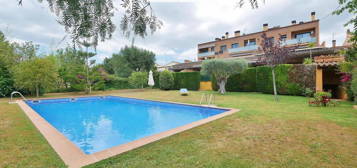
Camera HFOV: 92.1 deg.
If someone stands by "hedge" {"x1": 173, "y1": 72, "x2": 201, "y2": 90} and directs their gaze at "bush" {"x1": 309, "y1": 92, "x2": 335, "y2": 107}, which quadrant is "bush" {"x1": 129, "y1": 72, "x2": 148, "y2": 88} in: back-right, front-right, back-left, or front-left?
back-right

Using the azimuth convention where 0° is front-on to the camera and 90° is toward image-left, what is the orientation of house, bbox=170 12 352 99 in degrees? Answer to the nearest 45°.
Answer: approximately 45°
